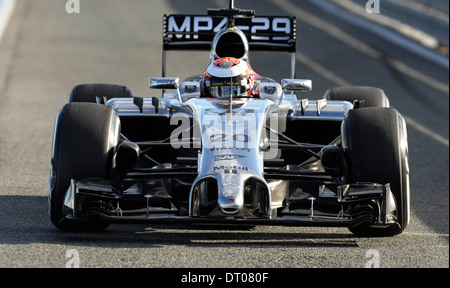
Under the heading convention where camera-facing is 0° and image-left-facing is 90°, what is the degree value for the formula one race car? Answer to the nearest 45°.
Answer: approximately 0°
